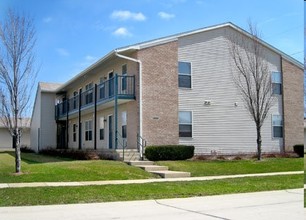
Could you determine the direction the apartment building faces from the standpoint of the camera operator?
facing the viewer and to the left of the viewer

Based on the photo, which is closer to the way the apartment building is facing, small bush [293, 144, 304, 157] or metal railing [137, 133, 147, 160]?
the metal railing

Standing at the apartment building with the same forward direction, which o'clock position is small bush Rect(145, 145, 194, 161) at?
The small bush is roughly at 11 o'clock from the apartment building.

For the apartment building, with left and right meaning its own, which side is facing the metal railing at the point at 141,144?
front
